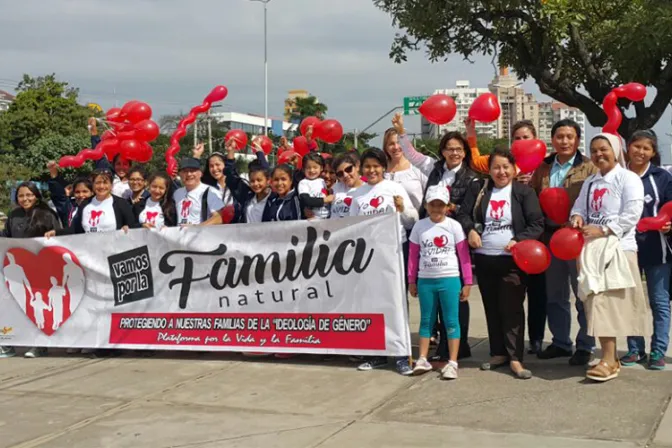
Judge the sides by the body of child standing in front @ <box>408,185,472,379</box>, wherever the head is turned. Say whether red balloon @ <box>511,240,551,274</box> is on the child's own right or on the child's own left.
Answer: on the child's own left

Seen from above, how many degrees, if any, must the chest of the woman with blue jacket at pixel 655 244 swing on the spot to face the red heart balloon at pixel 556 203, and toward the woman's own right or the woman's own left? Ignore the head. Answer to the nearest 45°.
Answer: approximately 45° to the woman's own right

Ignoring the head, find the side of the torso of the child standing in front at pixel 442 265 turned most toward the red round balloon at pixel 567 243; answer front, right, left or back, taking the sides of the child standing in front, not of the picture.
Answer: left

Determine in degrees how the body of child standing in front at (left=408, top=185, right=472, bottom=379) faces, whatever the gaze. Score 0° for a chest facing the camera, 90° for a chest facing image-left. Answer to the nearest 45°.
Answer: approximately 0°

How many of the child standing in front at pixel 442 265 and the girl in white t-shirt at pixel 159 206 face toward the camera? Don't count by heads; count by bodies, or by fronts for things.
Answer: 2
